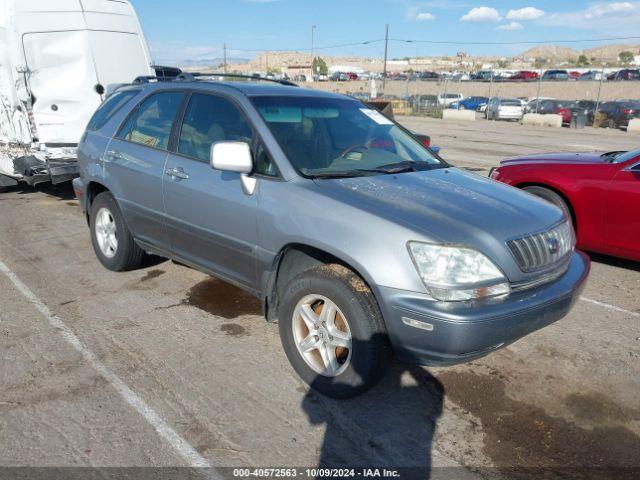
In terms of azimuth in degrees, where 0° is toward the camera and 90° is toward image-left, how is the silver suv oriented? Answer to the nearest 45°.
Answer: approximately 315°

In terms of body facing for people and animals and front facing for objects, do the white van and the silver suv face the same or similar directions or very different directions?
very different directions

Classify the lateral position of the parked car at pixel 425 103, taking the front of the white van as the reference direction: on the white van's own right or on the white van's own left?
on the white van's own right

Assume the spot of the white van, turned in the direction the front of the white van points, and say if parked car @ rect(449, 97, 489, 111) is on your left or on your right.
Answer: on your right

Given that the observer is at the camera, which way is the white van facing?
facing away from the viewer and to the left of the viewer

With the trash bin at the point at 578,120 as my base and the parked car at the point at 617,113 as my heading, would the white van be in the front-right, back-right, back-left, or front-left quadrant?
back-right

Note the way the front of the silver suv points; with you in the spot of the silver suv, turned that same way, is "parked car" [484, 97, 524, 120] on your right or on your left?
on your left

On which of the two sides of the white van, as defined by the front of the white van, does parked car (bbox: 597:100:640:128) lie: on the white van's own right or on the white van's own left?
on the white van's own right

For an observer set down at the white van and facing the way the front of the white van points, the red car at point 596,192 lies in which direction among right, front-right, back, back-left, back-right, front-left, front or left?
back

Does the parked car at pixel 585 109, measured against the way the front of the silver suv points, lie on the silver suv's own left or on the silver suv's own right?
on the silver suv's own left

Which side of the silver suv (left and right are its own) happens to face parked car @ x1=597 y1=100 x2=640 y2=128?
left
